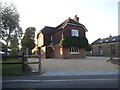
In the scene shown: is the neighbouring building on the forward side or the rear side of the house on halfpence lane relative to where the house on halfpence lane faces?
on the rear side

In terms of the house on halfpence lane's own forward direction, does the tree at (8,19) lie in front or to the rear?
in front

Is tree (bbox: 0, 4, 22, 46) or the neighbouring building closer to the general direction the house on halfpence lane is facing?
the tree
